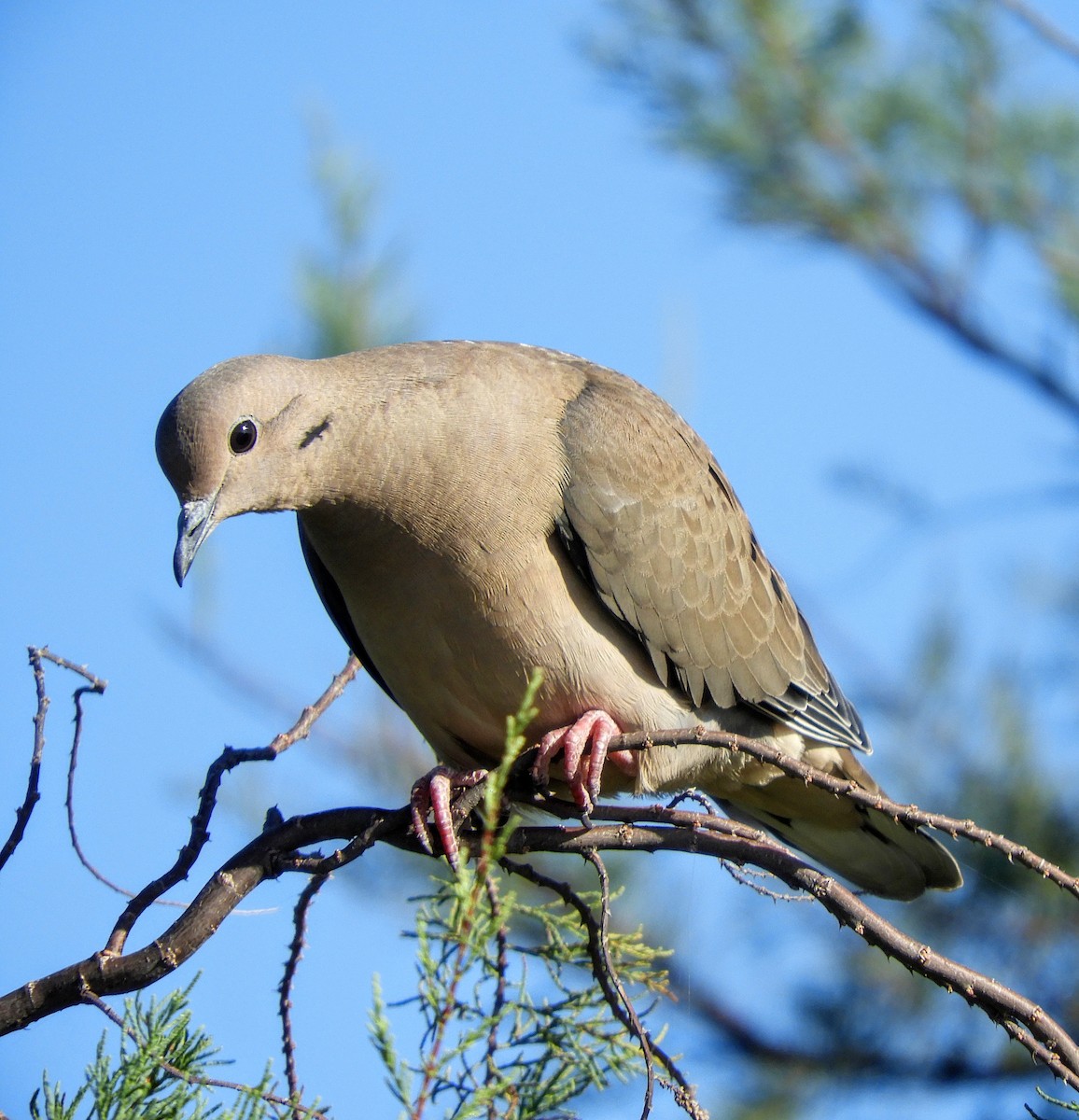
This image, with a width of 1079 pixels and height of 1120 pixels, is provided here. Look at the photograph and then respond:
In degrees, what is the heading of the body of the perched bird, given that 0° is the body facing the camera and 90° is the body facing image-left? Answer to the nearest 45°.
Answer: approximately 45°
